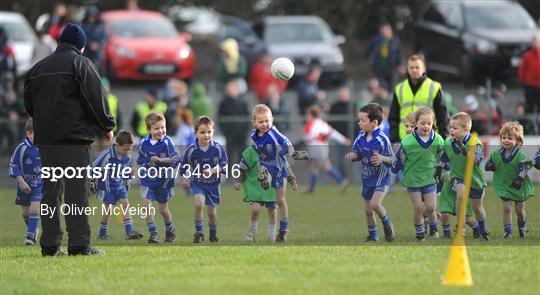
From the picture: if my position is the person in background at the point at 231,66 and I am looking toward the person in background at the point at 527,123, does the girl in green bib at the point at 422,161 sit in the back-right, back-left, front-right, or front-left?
front-right

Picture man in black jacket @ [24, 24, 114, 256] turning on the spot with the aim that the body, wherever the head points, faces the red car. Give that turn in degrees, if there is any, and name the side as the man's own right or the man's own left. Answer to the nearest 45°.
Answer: approximately 45° to the man's own left

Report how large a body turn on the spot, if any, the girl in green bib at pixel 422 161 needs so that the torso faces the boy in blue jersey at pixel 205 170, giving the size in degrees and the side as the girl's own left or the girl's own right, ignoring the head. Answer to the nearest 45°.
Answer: approximately 90° to the girl's own right

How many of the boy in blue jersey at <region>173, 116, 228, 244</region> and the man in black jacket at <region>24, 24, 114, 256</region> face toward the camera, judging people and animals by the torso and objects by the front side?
1

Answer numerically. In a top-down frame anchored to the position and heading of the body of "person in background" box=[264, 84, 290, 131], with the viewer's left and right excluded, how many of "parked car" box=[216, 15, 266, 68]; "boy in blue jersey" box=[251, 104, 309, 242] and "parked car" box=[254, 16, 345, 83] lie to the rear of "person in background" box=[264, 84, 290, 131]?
2

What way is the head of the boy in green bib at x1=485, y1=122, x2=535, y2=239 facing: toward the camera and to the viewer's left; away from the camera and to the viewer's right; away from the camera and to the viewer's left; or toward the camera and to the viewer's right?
toward the camera and to the viewer's left

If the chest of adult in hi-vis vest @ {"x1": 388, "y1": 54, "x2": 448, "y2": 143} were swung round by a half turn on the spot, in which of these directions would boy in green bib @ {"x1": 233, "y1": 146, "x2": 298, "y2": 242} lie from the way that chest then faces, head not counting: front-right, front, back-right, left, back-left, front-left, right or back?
back-left

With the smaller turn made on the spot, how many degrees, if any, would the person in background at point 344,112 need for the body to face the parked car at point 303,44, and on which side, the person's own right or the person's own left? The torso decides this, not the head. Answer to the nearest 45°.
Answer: approximately 180°

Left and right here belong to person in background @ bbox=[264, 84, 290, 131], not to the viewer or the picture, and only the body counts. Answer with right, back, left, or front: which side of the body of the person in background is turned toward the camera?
front

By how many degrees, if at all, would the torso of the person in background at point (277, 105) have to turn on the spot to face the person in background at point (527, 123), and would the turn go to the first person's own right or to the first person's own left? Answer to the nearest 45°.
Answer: approximately 90° to the first person's own left

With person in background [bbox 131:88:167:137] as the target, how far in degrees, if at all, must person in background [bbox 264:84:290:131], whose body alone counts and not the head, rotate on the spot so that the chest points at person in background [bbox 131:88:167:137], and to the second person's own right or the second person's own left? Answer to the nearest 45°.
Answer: approximately 90° to the second person's own right

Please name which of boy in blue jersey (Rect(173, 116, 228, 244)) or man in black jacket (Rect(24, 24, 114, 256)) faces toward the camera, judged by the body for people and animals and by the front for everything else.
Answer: the boy in blue jersey

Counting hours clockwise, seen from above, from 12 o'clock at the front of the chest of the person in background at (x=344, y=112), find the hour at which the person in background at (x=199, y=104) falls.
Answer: the person in background at (x=199, y=104) is roughly at 3 o'clock from the person in background at (x=344, y=112).

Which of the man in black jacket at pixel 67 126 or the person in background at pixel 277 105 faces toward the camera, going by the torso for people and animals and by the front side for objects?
the person in background
